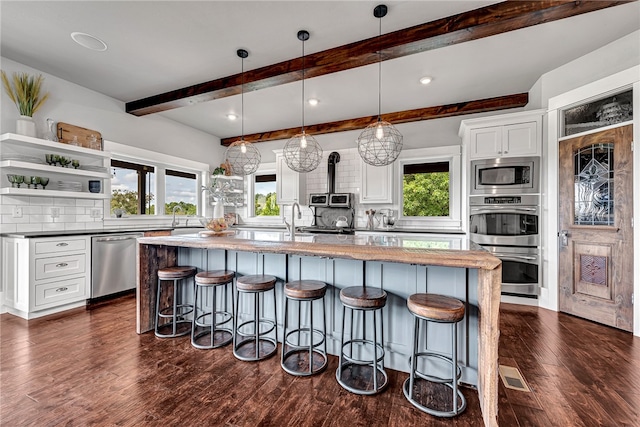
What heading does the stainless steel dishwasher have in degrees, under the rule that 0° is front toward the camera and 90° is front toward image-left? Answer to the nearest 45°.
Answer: approximately 315°

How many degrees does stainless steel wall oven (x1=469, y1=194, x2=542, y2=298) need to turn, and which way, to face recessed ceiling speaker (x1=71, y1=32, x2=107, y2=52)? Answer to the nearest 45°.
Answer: approximately 45° to its right

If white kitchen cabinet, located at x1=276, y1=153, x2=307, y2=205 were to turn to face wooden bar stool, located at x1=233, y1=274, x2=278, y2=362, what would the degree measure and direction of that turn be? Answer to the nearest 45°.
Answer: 0° — it already faces it

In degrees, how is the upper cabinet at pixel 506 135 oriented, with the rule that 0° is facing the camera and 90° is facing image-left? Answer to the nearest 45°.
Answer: approximately 0°

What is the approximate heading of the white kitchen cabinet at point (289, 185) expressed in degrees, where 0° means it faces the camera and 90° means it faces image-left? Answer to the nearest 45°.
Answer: approximately 0°

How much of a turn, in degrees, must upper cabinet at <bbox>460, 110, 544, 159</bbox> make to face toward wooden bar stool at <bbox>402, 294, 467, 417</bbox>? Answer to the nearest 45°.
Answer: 0° — it already faces it

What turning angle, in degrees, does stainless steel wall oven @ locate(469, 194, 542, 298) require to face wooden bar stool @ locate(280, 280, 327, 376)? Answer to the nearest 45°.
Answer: approximately 45° to its right

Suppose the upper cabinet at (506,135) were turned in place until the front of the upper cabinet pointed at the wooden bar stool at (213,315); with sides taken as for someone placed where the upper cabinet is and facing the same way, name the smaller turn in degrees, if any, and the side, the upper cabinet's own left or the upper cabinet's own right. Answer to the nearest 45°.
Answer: approximately 45° to the upper cabinet's own right
